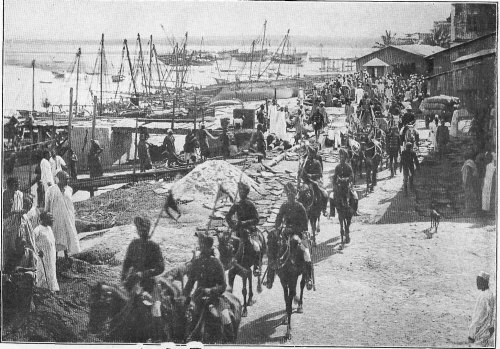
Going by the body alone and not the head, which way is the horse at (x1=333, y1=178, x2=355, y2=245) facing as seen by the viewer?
toward the camera

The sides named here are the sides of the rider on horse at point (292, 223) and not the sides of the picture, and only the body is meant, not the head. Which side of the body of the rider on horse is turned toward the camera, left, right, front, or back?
front
